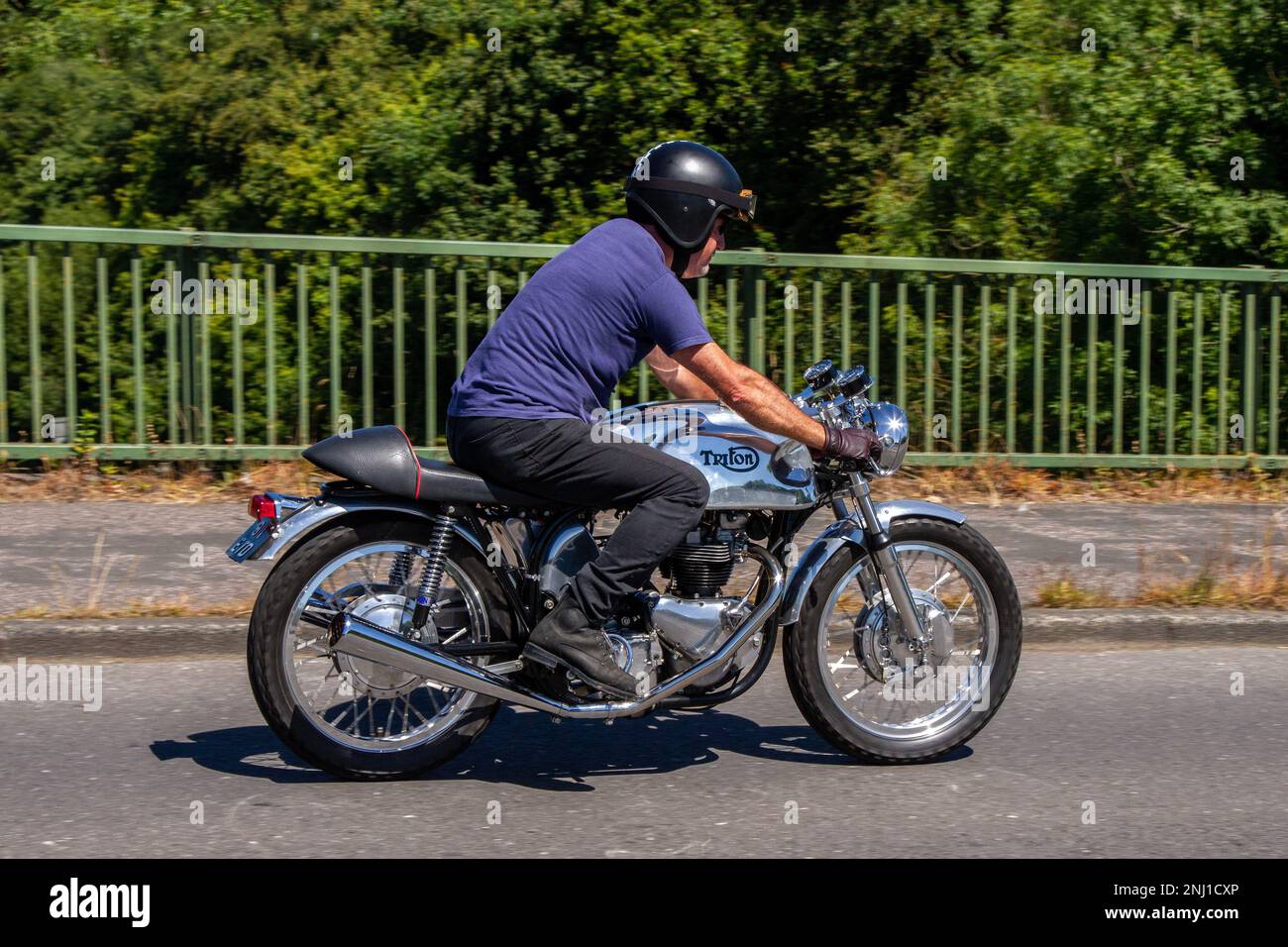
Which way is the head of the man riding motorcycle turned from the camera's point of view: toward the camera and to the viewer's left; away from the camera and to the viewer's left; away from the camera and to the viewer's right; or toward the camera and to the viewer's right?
away from the camera and to the viewer's right

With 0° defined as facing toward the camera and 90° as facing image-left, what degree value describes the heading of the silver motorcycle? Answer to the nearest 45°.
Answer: approximately 270°

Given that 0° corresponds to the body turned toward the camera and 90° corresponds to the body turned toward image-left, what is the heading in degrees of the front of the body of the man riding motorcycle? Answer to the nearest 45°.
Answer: approximately 270°

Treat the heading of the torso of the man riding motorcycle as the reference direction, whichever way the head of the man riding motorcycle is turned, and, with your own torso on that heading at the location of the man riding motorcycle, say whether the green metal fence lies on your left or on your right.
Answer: on your left

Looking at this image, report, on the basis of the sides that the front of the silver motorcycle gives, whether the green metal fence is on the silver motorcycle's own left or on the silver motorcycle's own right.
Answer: on the silver motorcycle's own left
